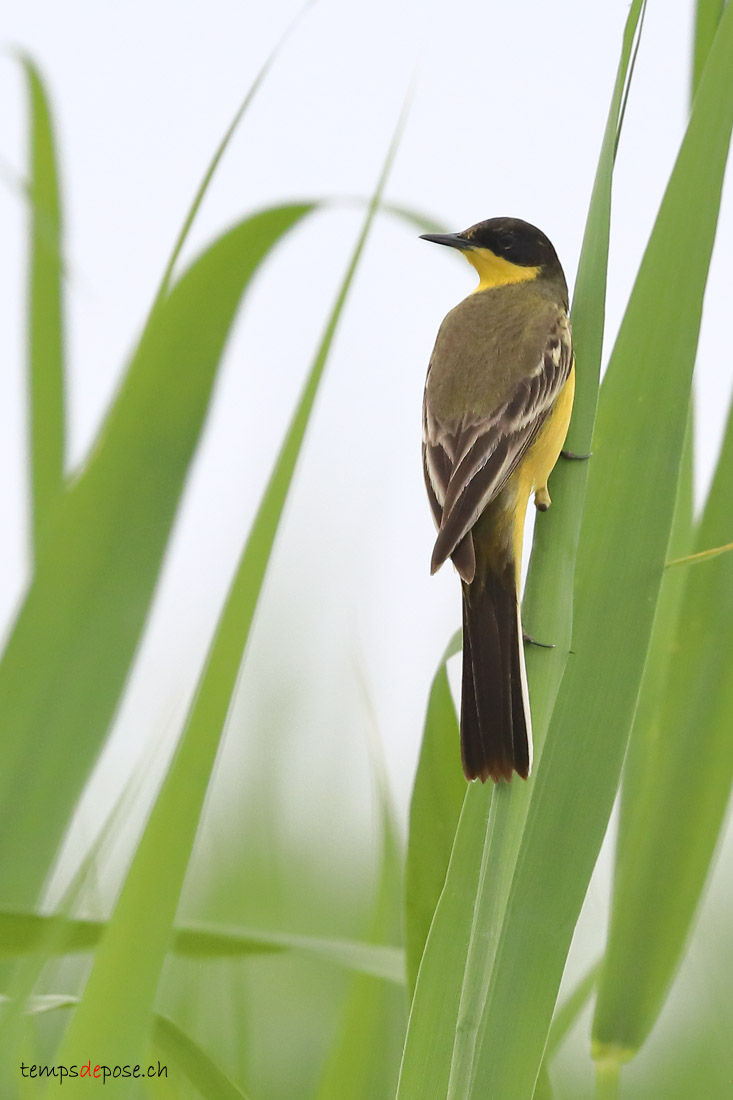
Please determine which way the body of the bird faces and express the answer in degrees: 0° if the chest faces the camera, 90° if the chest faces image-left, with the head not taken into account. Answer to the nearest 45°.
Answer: approximately 225°

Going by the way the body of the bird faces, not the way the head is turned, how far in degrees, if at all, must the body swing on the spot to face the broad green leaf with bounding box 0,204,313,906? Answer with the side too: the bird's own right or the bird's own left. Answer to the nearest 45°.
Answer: approximately 90° to the bird's own left
